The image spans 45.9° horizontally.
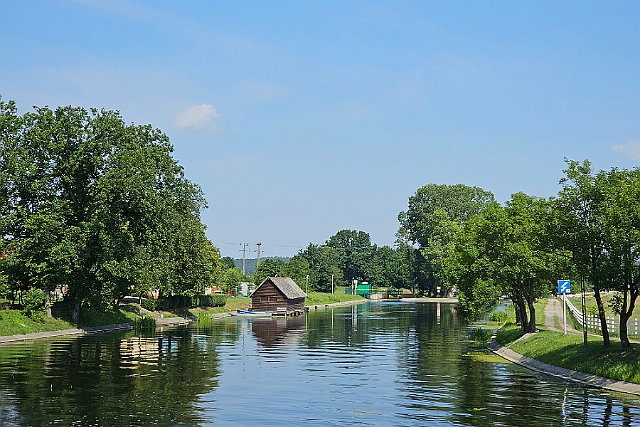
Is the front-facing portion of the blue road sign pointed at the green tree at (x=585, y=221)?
yes

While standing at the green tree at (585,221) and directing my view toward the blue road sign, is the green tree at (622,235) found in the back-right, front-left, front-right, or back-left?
back-right

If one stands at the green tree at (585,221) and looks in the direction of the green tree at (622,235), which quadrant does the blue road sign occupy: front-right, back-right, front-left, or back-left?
back-left

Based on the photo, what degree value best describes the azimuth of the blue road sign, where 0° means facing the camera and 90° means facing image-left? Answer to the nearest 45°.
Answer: approximately 0°
